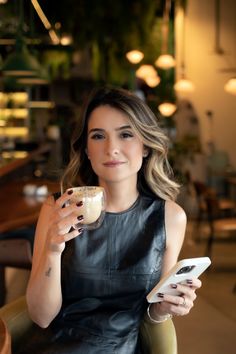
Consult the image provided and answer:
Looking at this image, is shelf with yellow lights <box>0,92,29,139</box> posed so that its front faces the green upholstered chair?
yes

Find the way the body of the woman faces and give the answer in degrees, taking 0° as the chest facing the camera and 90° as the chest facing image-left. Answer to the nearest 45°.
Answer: approximately 0°

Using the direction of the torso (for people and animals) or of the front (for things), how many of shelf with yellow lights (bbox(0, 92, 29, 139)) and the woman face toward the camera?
2

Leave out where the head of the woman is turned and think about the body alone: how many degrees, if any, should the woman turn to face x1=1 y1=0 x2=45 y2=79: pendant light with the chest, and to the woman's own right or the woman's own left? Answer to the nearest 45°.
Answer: approximately 180°

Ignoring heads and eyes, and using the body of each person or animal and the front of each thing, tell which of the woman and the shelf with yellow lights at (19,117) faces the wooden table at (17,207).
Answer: the shelf with yellow lights

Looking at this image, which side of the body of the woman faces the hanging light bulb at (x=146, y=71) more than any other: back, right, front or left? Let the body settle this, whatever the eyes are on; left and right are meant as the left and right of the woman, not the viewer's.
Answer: back

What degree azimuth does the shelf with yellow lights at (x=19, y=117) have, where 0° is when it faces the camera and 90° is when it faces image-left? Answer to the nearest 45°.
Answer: approximately 0°
